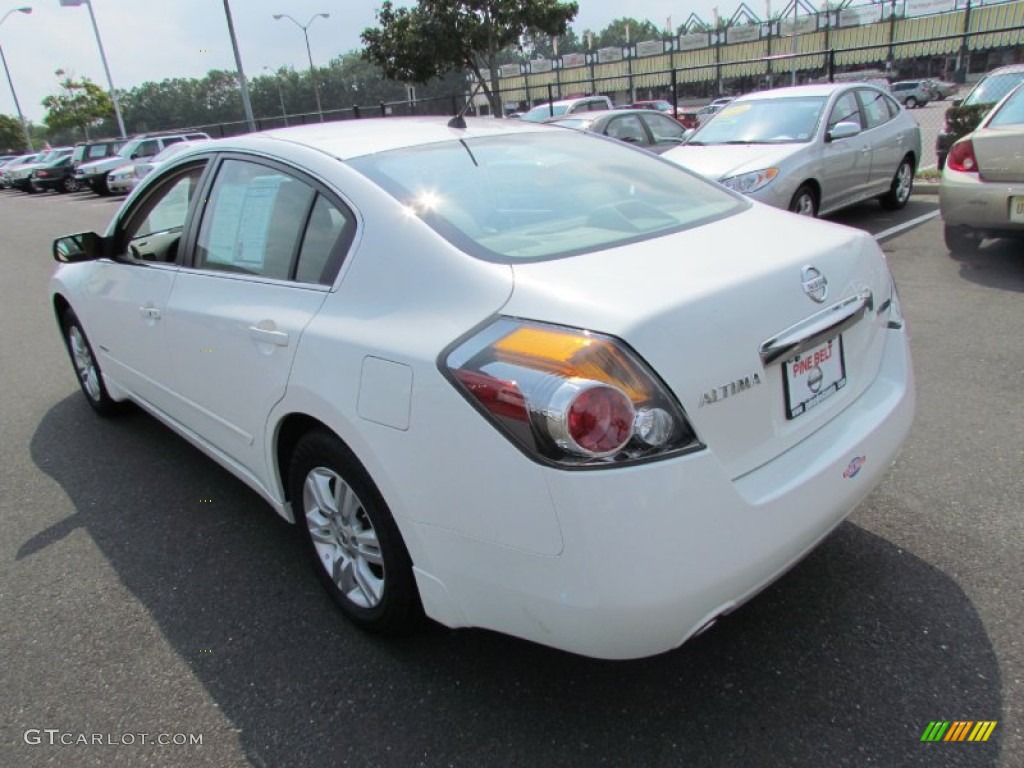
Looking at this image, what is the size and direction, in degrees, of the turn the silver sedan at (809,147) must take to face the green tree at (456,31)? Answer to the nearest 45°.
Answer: approximately 90° to its right

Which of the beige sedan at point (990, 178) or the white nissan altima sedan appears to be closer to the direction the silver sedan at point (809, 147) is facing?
the white nissan altima sedan

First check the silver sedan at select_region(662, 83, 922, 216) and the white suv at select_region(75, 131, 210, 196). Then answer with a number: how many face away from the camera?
0

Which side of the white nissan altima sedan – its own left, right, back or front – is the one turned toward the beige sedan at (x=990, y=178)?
right

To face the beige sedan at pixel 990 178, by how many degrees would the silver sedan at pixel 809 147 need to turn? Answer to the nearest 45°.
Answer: approximately 90° to its left

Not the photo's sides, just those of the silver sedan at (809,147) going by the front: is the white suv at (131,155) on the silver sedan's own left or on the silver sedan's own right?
on the silver sedan's own right

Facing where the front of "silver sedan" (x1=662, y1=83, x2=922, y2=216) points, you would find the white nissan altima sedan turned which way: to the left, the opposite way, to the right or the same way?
to the right

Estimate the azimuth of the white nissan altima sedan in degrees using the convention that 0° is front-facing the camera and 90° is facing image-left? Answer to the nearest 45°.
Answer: approximately 135°

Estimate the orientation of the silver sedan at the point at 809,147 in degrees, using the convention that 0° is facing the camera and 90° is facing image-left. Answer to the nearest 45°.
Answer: approximately 45°

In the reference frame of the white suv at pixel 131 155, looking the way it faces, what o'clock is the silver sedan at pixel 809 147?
The silver sedan is roughly at 10 o'clock from the white suv.

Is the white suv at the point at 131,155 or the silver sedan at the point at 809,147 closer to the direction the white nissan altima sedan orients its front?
the white suv
